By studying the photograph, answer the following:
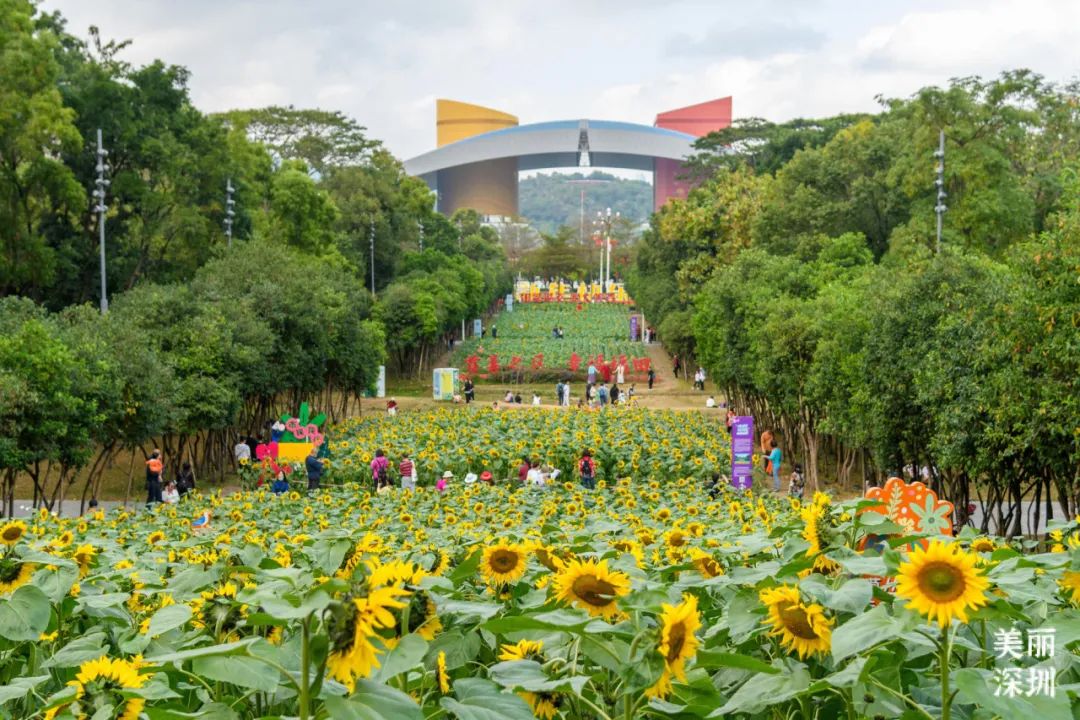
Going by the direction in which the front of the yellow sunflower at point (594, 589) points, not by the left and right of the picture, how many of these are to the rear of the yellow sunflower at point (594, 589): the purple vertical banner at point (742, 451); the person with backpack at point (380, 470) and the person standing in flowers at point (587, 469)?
3

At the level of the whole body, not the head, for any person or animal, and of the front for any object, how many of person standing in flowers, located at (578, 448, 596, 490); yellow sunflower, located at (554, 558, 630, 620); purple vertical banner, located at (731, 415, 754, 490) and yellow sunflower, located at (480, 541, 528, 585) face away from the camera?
1

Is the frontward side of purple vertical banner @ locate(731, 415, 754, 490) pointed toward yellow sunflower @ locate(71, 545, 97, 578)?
yes

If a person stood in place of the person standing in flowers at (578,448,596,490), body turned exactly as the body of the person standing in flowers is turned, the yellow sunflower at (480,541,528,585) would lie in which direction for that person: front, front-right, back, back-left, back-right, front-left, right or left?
back

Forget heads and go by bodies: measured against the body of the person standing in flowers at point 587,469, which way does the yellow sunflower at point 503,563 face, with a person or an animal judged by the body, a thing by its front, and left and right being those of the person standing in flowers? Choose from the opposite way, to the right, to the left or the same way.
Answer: the opposite way

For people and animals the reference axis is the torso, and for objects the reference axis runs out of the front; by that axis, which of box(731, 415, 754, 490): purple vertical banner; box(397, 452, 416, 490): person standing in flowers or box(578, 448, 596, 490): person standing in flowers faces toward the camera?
the purple vertical banner

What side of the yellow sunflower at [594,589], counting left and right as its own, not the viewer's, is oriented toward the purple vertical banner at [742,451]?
back

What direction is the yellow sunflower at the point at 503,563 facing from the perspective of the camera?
toward the camera

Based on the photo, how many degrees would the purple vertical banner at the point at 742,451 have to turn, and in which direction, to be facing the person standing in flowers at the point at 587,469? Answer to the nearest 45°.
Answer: approximately 90° to its right

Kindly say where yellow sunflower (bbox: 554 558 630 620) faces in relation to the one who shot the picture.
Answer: facing the viewer

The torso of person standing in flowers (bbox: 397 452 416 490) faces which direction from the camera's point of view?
away from the camera

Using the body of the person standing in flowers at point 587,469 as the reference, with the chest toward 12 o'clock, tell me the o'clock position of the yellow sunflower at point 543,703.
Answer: The yellow sunflower is roughly at 6 o'clock from the person standing in flowers.

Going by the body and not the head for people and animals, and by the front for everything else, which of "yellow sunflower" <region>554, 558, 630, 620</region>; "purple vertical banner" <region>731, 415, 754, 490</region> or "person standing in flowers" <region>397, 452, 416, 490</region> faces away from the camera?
the person standing in flowers

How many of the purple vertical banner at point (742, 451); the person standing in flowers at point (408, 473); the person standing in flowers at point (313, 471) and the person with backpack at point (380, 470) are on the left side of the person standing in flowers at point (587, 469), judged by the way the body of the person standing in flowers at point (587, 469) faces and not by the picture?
3
